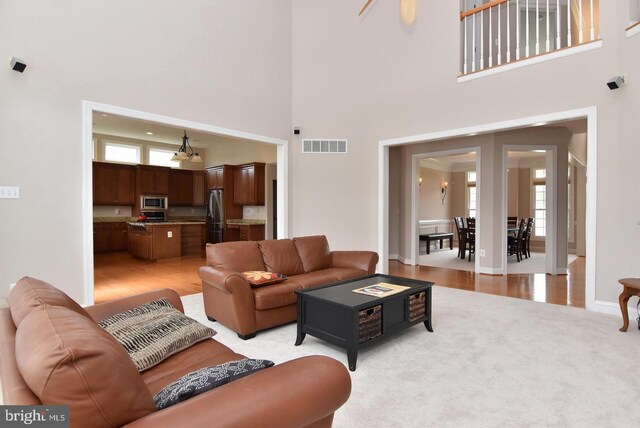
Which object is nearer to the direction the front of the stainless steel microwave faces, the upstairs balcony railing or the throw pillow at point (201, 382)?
the throw pillow

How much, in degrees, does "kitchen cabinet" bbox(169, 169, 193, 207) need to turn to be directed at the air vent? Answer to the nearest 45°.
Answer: approximately 45° to its left

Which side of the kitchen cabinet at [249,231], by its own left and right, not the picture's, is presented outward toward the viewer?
front

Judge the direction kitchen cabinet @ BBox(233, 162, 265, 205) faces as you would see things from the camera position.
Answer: facing the viewer and to the left of the viewer

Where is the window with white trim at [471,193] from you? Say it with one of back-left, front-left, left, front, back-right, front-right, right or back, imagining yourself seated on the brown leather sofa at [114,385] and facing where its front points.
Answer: front

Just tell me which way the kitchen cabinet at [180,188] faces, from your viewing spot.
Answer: facing the viewer

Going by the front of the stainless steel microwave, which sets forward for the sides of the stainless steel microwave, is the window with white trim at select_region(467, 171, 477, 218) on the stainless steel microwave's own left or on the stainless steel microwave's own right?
on the stainless steel microwave's own left

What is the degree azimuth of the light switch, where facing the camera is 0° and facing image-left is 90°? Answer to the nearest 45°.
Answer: approximately 0°

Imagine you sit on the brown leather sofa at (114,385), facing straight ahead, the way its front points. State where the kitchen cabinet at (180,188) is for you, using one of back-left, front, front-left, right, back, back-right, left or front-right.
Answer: front-left

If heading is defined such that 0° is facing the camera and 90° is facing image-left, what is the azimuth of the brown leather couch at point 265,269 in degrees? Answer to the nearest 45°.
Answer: approximately 315°

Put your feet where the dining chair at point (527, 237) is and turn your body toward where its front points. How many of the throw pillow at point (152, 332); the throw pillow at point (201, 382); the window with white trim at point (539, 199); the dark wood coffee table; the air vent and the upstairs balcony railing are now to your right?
1

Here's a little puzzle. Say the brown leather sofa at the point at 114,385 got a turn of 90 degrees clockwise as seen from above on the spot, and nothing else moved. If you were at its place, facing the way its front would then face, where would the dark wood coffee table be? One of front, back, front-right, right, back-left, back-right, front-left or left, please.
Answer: left
